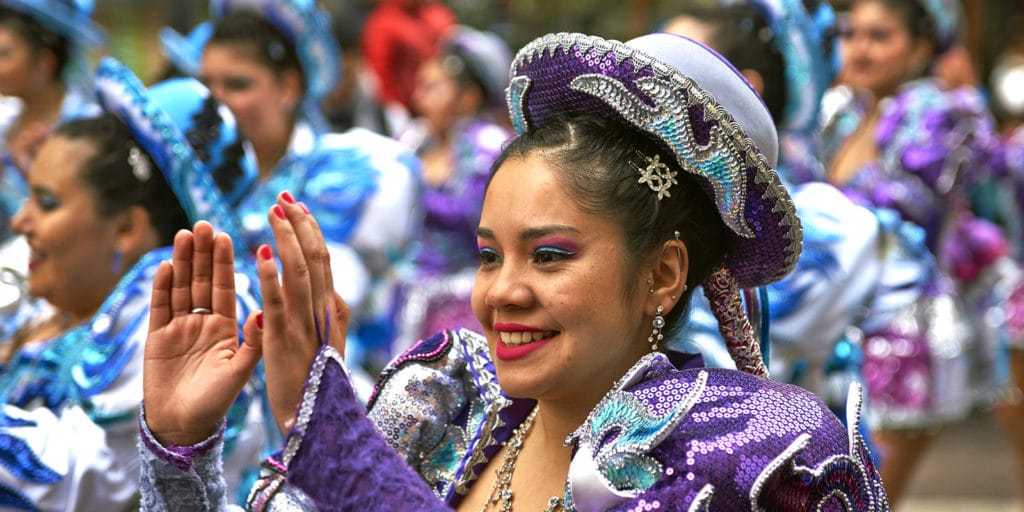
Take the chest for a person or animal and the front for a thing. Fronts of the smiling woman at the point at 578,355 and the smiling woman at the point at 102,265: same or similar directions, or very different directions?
same or similar directions

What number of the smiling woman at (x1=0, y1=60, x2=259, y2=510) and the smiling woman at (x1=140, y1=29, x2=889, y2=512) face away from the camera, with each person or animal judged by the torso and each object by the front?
0

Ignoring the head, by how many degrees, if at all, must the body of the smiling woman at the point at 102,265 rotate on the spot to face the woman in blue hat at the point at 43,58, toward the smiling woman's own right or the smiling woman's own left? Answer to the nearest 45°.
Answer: approximately 90° to the smiling woman's own right

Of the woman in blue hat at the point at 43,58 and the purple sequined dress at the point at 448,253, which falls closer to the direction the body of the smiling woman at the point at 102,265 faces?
the woman in blue hat

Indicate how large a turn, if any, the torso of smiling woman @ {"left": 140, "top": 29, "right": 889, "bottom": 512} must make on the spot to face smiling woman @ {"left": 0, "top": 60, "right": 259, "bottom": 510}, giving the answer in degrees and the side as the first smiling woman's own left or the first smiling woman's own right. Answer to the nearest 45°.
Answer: approximately 90° to the first smiling woman's own right

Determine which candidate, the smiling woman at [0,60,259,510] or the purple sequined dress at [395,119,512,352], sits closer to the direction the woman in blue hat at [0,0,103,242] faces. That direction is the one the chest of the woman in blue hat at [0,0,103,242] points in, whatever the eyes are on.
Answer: the smiling woman

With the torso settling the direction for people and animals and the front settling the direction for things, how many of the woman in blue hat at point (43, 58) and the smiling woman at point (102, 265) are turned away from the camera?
0

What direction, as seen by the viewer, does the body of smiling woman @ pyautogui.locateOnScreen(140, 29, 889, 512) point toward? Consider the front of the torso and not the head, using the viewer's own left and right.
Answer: facing the viewer and to the left of the viewer

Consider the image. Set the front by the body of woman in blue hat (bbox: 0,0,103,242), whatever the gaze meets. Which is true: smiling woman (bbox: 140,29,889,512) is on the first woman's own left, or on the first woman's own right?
on the first woman's own left

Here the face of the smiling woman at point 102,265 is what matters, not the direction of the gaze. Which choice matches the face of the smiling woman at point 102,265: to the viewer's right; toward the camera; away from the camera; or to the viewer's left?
to the viewer's left

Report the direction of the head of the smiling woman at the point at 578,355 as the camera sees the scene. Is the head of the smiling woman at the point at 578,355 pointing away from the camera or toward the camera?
toward the camera

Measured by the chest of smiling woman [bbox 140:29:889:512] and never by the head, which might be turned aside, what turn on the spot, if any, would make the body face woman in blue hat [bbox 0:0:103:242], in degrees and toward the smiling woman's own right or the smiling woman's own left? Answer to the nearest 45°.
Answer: approximately 90° to the smiling woman's own right

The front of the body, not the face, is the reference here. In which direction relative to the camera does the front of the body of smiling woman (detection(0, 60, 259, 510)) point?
to the viewer's left
